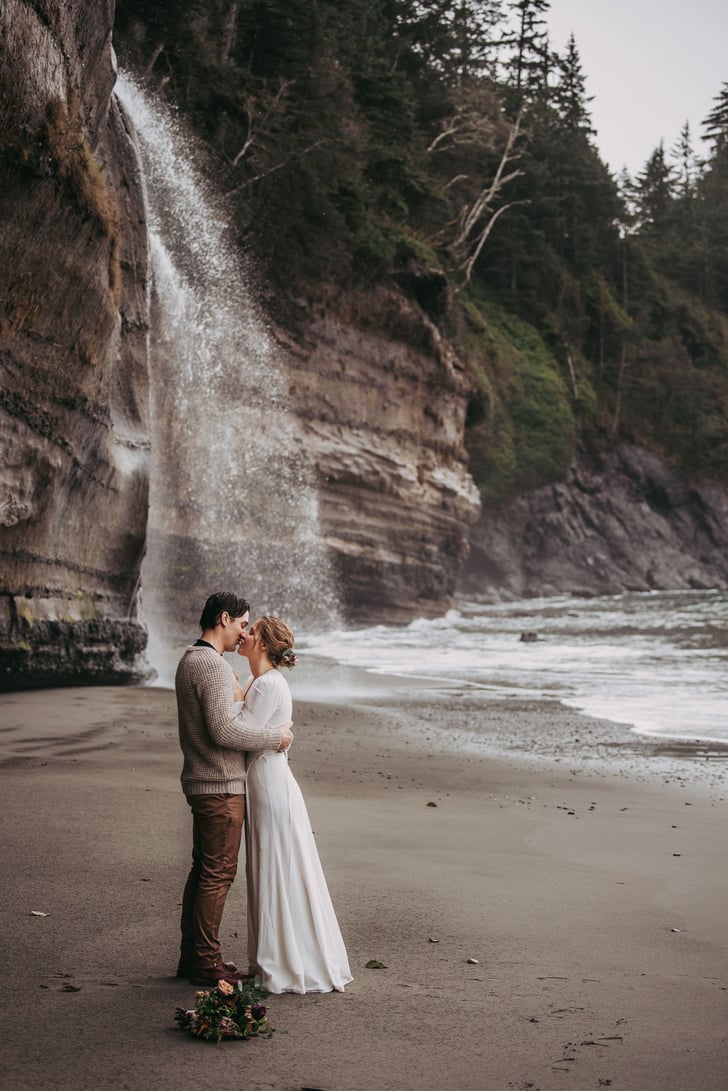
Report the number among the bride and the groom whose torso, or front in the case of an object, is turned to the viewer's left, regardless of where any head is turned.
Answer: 1

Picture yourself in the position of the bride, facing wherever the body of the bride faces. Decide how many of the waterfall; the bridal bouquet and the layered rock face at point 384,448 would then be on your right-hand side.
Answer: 2

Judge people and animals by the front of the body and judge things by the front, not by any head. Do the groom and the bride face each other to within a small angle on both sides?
yes

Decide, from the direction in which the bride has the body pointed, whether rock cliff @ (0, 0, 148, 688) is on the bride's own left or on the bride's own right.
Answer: on the bride's own right

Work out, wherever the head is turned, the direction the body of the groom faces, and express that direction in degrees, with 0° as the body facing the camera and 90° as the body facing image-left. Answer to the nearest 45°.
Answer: approximately 270°

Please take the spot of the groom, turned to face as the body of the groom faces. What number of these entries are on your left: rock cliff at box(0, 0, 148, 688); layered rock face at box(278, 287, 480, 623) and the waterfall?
3

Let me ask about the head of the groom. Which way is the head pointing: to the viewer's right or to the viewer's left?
to the viewer's right

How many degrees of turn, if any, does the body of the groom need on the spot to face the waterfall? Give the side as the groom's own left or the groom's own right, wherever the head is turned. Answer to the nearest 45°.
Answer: approximately 90° to the groom's own left

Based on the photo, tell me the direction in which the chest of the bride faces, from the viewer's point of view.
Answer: to the viewer's left

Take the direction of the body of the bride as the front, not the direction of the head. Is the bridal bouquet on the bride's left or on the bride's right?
on the bride's left

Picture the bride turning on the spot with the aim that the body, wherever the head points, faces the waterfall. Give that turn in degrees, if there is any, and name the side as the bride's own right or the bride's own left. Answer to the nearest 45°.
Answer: approximately 90° to the bride's own right

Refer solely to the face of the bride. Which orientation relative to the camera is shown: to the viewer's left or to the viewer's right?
to the viewer's left

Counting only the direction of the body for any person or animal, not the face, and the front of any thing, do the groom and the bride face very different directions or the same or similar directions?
very different directions

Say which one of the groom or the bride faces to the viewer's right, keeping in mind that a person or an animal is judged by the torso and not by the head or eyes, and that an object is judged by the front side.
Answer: the groom

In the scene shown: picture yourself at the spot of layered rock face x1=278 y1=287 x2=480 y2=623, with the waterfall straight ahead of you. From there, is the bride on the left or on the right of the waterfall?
left

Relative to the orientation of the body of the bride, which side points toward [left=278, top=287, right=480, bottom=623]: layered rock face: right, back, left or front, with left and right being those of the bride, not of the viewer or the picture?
right
